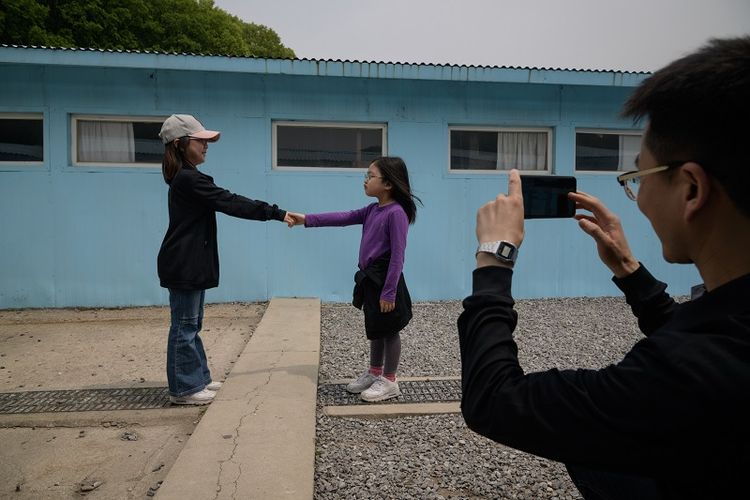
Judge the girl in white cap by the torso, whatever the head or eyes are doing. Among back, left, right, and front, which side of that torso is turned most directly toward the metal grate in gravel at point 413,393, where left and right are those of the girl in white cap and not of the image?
front

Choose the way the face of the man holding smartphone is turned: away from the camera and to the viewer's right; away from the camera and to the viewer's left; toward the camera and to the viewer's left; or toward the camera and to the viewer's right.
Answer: away from the camera and to the viewer's left

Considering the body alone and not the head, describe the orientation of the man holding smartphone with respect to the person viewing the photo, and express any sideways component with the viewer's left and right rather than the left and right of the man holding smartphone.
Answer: facing away from the viewer and to the left of the viewer

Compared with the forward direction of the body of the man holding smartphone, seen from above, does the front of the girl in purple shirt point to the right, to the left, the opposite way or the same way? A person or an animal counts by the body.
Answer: to the left

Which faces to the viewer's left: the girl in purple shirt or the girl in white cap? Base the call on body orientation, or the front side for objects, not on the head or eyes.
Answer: the girl in purple shirt

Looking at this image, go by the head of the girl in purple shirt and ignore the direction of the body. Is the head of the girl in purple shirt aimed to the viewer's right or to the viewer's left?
to the viewer's left

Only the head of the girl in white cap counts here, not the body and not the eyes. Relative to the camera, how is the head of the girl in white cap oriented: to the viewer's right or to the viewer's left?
to the viewer's right

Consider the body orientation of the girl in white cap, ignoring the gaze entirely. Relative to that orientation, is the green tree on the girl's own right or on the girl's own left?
on the girl's own left

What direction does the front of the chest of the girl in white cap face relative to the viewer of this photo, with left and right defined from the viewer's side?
facing to the right of the viewer

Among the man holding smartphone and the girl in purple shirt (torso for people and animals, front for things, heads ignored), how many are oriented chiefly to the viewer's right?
0

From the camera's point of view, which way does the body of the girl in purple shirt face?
to the viewer's left

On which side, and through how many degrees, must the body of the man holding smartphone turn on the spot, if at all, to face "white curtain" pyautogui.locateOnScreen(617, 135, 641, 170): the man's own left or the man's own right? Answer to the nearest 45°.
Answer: approximately 45° to the man's own right

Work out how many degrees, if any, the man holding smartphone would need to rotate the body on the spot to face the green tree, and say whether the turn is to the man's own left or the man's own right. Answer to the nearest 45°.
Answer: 0° — they already face it

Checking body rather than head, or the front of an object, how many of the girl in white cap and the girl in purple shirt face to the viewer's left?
1

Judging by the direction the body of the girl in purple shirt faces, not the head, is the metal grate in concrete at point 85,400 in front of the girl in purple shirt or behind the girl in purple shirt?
in front
